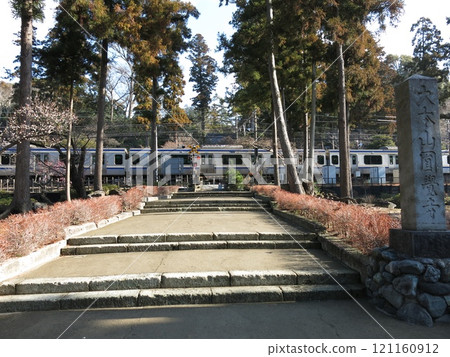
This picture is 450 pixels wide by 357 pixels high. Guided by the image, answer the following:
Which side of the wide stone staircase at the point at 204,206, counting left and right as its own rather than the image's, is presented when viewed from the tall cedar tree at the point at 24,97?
right

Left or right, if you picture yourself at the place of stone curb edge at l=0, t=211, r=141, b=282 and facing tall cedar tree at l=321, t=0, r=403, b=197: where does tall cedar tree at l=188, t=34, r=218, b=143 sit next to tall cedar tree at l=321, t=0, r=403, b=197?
left

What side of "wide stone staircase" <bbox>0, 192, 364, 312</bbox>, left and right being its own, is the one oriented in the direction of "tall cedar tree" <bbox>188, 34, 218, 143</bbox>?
back

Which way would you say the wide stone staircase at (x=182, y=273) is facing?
toward the camera

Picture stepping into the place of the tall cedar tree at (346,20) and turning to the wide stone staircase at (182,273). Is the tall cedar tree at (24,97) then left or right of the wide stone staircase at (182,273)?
right

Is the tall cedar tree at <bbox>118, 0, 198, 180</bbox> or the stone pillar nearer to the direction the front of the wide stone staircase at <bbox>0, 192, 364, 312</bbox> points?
the stone pillar

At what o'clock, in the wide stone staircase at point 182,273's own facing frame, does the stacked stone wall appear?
The stacked stone wall is roughly at 10 o'clock from the wide stone staircase.

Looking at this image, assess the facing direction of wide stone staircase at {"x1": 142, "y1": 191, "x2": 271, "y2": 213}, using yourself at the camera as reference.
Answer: facing the viewer

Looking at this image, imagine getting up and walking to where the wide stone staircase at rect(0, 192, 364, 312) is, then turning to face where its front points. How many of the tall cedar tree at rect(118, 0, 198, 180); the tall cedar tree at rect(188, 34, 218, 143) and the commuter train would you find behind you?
3

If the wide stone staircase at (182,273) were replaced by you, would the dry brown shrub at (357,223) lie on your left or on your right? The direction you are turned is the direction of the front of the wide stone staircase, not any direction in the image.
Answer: on your left

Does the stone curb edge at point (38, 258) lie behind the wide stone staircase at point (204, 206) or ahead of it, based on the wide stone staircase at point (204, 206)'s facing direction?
ahead
